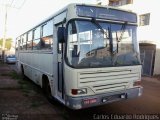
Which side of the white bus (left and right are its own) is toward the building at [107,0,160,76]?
left

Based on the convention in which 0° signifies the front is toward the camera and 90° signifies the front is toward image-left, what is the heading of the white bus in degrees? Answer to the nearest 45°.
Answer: approximately 315°
